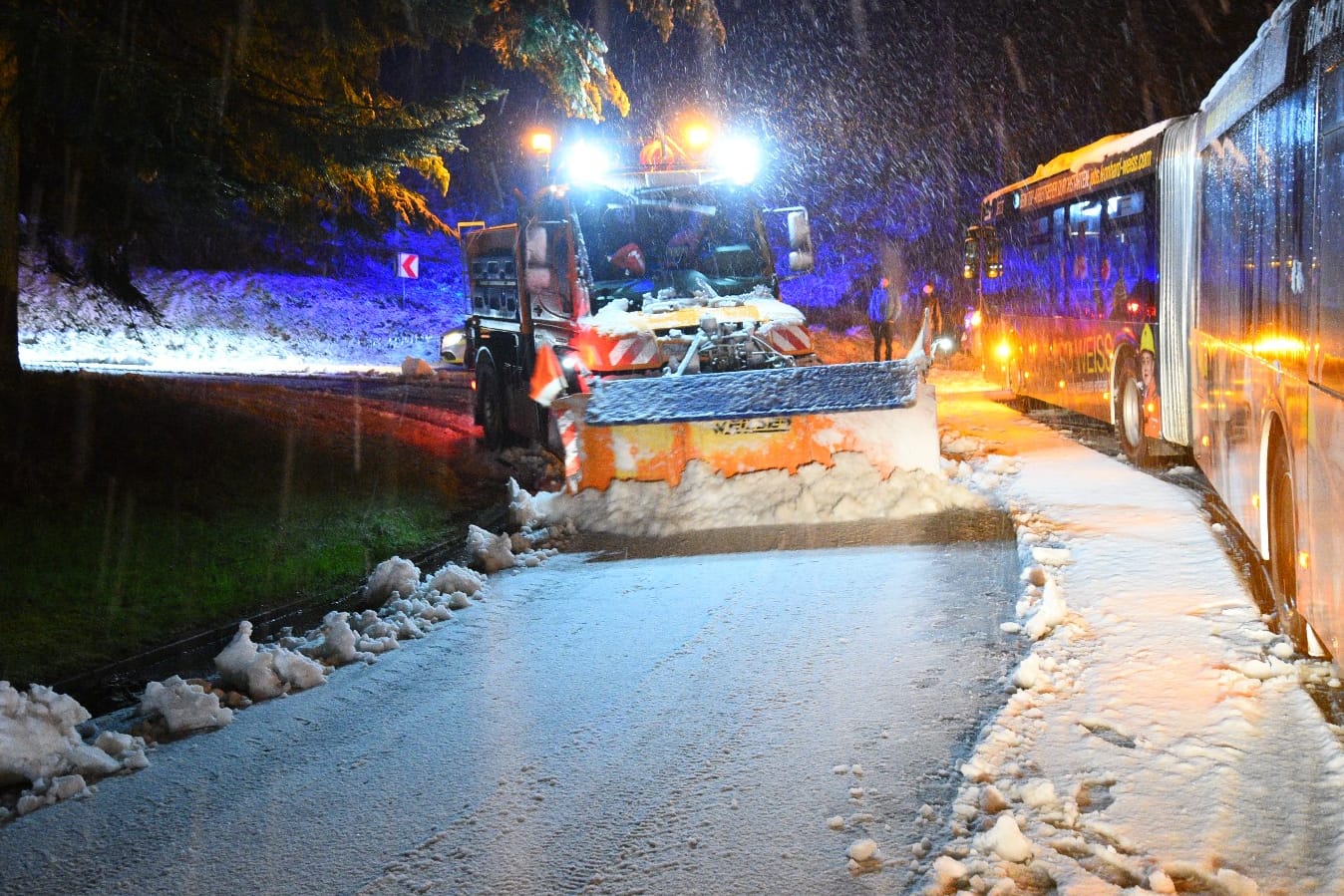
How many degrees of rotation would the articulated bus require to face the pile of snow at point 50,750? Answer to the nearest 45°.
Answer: approximately 90° to its left

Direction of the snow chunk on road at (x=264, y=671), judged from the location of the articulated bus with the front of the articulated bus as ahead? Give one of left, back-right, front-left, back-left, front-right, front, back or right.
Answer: left

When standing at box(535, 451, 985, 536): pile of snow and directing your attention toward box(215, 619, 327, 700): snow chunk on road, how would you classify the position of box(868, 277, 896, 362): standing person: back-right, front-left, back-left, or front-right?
back-right

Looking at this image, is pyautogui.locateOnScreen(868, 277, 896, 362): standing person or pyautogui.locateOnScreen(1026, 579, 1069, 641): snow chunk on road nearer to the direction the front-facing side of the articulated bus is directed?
the standing person

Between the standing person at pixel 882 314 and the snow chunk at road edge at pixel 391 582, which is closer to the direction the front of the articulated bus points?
the standing person

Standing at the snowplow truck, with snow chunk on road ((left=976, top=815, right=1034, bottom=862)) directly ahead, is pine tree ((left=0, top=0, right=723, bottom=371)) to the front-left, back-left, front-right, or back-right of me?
back-right

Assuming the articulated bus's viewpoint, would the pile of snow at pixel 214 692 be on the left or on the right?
on its left

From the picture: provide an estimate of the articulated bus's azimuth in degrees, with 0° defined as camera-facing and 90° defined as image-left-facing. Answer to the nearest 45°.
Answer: approximately 135°

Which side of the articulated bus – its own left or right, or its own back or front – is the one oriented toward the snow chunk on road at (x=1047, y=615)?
left

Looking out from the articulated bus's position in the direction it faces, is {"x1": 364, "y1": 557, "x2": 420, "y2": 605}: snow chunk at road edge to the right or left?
on its left
